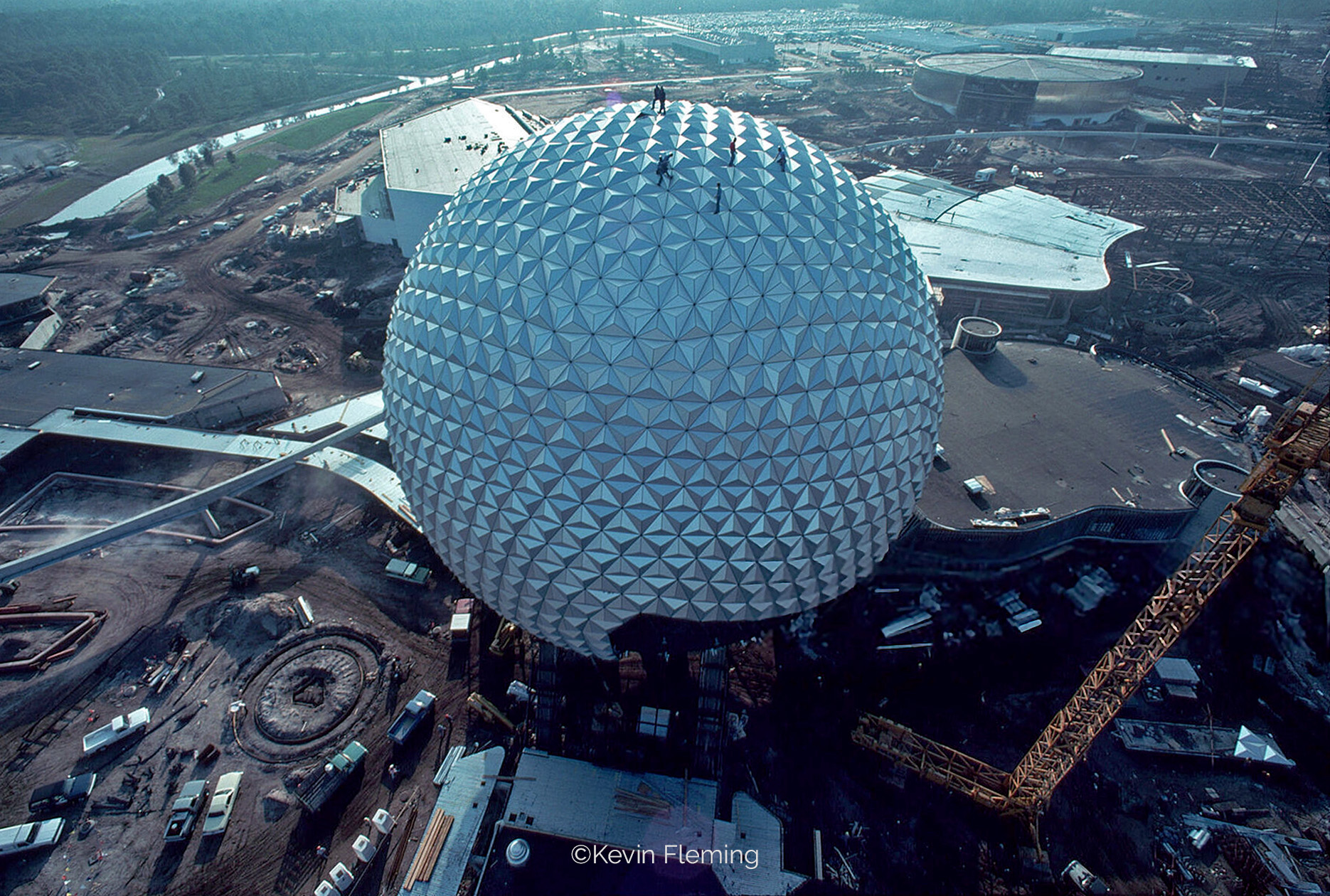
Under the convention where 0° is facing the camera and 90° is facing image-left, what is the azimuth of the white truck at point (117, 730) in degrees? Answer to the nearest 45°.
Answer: approximately 225°

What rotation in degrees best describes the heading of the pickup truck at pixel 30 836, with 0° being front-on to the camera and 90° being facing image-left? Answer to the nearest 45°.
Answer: approximately 225°

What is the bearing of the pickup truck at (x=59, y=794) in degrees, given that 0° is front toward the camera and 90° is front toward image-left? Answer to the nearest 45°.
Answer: approximately 225°

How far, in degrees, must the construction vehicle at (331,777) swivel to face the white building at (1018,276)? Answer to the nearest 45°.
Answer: approximately 45° to its right
